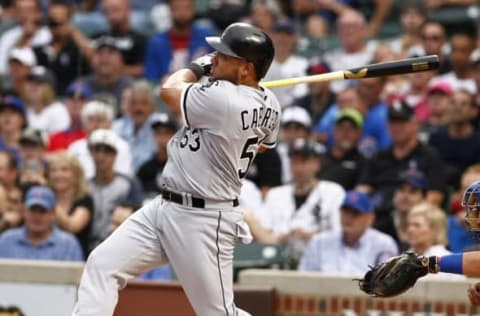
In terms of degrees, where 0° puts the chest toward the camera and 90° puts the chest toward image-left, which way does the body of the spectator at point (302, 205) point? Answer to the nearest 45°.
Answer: approximately 0°

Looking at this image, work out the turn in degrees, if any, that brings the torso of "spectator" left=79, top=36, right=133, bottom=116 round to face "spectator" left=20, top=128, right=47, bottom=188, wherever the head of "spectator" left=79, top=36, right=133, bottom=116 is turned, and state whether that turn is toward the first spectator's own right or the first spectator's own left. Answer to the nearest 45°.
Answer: approximately 45° to the first spectator's own right

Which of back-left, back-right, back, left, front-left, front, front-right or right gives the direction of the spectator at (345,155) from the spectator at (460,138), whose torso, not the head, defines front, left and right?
right

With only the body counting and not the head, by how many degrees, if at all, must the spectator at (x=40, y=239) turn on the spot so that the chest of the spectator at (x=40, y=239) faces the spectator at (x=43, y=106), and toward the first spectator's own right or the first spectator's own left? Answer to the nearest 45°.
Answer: approximately 180°

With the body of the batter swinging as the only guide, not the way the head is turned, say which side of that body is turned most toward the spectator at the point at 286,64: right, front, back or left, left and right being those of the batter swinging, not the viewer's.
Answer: right
